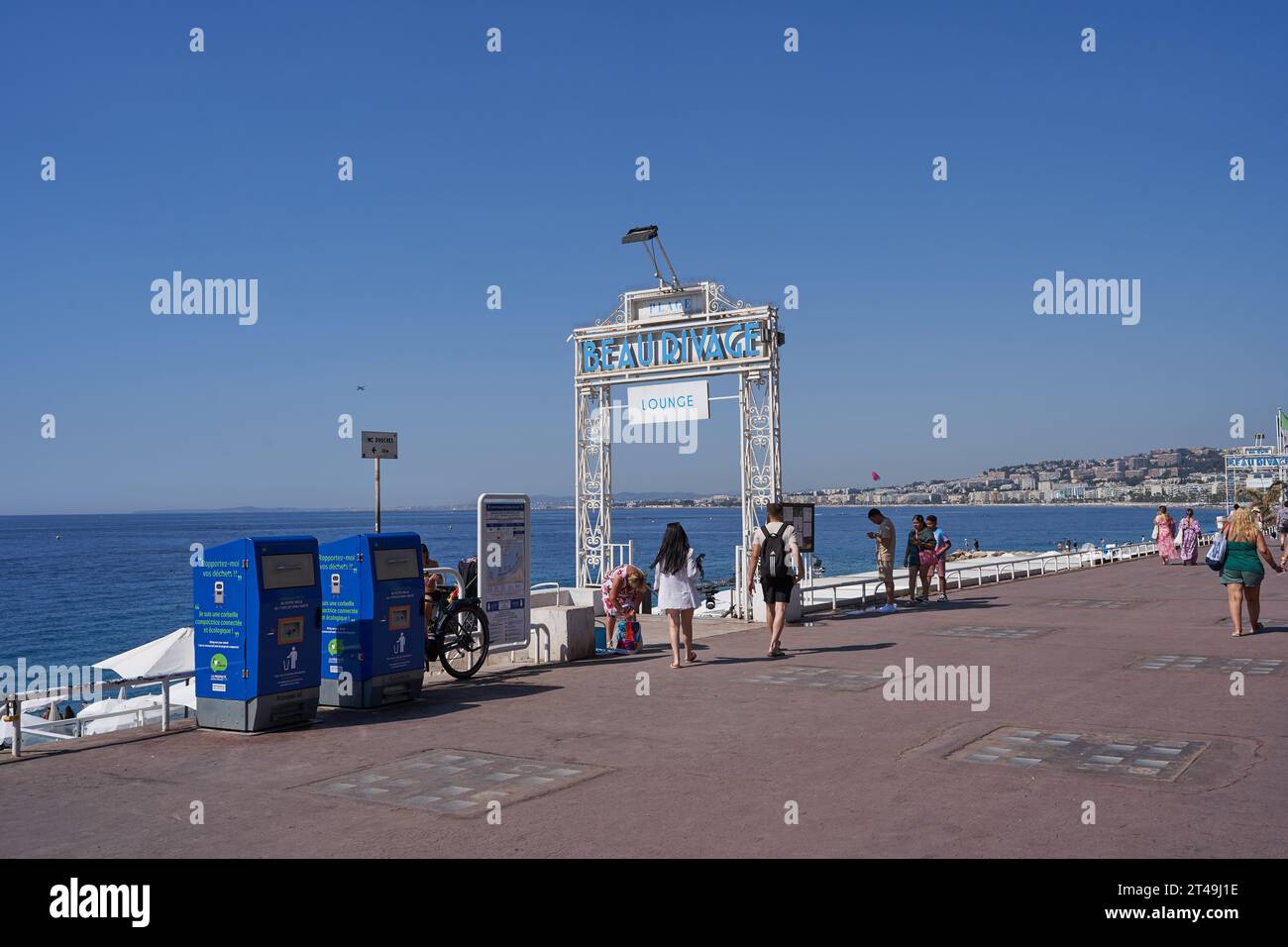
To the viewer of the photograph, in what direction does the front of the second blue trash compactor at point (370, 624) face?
facing the viewer and to the right of the viewer

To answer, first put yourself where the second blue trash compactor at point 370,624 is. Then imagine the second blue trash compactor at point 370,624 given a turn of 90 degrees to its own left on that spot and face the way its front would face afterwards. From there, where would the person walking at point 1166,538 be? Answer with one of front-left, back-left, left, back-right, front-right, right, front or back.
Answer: front

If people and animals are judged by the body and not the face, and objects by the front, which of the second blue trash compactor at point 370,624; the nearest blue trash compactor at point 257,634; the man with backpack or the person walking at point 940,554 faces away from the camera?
the man with backpack

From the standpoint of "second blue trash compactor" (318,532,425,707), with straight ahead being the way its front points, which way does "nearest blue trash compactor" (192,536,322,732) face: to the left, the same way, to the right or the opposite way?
the same way

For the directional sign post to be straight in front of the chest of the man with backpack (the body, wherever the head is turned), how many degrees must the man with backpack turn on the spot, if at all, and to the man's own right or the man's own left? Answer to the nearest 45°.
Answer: approximately 90° to the man's own left

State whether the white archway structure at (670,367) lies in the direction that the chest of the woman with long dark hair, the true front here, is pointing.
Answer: yes

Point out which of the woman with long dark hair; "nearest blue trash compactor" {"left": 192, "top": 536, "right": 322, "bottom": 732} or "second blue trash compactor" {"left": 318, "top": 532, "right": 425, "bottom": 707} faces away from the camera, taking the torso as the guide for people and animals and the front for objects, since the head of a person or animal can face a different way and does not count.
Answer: the woman with long dark hair

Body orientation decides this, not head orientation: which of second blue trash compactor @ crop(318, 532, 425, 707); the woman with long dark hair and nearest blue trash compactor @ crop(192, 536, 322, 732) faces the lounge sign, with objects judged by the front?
the woman with long dark hair

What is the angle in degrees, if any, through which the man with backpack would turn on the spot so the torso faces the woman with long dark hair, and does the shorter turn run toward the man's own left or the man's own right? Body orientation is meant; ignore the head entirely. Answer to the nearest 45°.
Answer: approximately 135° to the man's own left

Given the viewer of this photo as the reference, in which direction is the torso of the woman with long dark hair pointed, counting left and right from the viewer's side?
facing away from the viewer

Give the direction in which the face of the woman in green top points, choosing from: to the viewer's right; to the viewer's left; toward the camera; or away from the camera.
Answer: away from the camera

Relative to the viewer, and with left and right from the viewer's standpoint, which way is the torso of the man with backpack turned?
facing away from the viewer

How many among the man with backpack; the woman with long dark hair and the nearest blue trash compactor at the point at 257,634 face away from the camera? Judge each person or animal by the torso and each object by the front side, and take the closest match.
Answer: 2

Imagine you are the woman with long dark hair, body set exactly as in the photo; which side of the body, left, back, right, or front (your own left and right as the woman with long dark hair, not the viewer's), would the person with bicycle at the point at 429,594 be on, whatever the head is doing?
left
